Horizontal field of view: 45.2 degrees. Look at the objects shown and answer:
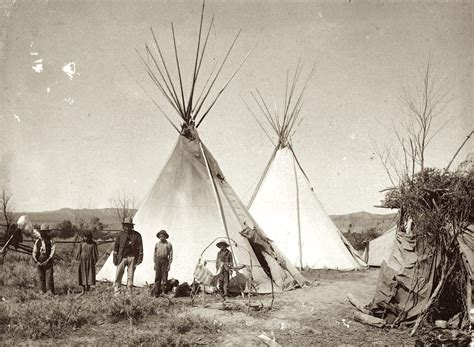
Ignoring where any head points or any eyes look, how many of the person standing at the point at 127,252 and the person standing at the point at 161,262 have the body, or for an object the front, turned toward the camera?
2

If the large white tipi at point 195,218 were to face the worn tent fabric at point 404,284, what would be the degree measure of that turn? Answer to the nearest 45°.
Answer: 0° — it already faces it

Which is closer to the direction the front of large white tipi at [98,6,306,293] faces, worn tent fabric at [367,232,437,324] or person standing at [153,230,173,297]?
the worn tent fabric

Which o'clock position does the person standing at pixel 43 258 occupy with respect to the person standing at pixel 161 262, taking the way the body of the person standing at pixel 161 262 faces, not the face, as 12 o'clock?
the person standing at pixel 43 258 is roughly at 3 o'clock from the person standing at pixel 161 262.

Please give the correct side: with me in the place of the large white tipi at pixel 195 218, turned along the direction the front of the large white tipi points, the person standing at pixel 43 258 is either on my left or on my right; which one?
on my right

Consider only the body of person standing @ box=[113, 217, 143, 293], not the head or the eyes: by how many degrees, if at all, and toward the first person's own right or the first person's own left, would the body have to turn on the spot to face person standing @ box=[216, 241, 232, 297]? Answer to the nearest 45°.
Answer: approximately 90° to the first person's own left

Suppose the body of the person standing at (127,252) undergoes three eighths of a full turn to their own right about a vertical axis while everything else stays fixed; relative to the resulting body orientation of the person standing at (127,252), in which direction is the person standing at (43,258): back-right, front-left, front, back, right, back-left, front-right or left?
front-left
